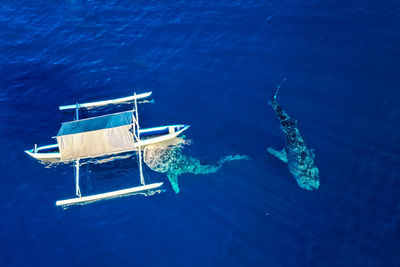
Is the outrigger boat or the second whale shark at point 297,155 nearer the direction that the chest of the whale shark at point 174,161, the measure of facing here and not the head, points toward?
the outrigger boat

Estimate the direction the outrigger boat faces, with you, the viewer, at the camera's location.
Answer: facing to the right of the viewer

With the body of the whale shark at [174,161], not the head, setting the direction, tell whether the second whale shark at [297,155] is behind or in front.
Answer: behind

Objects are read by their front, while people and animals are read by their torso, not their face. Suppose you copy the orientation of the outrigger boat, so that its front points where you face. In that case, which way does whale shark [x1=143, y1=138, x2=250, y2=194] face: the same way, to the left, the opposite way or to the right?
the opposite way

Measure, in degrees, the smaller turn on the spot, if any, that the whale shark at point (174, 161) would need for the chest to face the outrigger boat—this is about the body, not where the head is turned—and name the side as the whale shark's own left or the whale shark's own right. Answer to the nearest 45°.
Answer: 0° — it already faces it

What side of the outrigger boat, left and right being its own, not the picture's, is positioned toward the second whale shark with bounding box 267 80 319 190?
front

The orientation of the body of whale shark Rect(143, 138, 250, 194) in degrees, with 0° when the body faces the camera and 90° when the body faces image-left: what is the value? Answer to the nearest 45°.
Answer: approximately 90°

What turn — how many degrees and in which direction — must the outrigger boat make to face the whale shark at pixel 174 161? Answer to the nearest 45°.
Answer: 0° — it already faces it

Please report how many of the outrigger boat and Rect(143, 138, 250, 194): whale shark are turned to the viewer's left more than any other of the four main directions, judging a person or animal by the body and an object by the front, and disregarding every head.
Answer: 1
